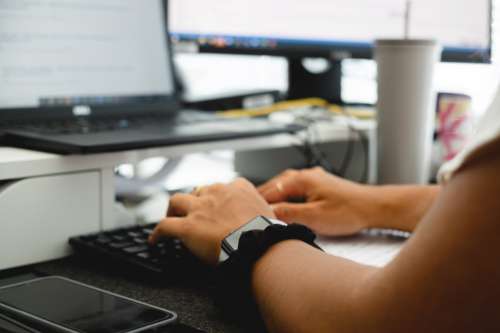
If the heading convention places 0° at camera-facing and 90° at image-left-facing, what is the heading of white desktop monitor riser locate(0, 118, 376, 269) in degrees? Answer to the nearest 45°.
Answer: approximately 315°

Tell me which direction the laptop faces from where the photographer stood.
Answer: facing the viewer and to the right of the viewer
